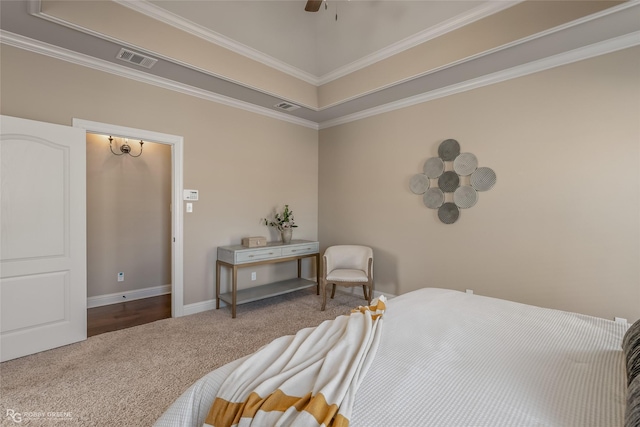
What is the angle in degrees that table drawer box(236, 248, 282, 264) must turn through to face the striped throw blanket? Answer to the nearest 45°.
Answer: approximately 45° to its right

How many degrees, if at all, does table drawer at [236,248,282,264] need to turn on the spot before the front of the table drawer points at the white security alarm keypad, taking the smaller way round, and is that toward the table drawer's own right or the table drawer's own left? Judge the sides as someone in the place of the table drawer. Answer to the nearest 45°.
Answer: approximately 135° to the table drawer's own right

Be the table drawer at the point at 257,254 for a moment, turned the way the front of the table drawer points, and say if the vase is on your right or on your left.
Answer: on your left

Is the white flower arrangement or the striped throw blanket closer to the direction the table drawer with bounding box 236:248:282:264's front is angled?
the striped throw blanket

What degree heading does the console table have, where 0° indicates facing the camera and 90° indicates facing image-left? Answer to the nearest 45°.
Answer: approximately 315°

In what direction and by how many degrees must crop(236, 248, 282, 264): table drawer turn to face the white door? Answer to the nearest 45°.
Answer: approximately 135° to its right

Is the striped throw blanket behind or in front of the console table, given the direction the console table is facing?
in front
